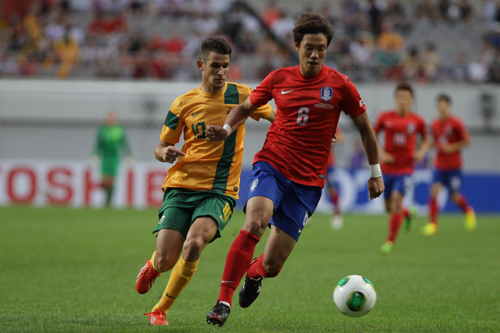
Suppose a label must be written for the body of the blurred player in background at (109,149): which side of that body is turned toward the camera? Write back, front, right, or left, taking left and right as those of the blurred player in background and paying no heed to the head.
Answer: front

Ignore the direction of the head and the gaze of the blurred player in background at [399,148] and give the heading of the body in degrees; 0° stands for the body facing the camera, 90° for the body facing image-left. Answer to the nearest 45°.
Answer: approximately 0°

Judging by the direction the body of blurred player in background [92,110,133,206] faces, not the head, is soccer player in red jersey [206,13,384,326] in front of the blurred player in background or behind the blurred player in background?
in front

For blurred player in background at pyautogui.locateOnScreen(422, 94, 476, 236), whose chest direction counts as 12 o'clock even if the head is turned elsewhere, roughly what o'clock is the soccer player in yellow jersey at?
The soccer player in yellow jersey is roughly at 11 o'clock from the blurred player in background.

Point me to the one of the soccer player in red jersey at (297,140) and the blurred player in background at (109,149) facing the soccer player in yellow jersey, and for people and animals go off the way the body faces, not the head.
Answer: the blurred player in background

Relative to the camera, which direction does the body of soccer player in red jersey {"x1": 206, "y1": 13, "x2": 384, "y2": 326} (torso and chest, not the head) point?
toward the camera

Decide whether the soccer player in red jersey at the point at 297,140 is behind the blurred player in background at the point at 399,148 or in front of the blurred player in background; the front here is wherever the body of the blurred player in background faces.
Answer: in front

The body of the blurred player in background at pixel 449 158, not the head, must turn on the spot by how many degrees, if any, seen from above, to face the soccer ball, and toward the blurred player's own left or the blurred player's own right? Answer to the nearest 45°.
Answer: approximately 45° to the blurred player's own left

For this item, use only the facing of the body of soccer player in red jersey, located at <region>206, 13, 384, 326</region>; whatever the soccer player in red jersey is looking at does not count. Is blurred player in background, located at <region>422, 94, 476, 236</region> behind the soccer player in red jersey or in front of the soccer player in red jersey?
behind

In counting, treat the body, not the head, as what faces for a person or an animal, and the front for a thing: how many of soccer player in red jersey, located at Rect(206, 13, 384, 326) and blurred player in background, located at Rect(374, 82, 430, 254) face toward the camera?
2

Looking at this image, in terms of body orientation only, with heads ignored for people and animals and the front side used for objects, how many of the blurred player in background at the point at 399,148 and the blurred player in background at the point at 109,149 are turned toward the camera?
2
